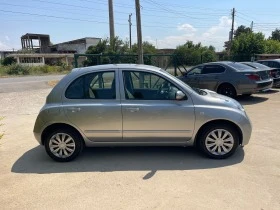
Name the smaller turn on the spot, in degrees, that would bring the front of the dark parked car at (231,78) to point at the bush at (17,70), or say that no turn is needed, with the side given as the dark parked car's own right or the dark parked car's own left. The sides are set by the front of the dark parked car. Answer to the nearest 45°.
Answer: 0° — it already faces it

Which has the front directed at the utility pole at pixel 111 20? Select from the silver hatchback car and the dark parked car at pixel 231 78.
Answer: the dark parked car

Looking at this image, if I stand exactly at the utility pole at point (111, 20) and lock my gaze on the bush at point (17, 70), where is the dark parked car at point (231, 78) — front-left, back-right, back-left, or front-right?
back-left

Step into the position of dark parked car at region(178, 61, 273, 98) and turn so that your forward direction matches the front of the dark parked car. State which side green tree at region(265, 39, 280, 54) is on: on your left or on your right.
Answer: on your right

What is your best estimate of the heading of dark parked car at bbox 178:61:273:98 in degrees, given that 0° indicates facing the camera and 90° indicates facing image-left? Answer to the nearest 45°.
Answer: approximately 135°

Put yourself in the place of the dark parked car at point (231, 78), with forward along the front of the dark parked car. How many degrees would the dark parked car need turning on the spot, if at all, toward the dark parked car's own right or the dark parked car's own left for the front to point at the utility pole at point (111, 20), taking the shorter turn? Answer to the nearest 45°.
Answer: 0° — it already faces it

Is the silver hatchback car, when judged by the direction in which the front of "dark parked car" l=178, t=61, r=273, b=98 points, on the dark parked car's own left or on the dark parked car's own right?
on the dark parked car's own left

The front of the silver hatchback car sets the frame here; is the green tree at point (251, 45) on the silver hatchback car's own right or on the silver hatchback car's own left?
on the silver hatchback car's own left

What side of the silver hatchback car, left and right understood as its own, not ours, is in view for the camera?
right

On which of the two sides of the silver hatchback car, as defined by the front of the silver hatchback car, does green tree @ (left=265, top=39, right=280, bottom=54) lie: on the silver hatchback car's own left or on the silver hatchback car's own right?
on the silver hatchback car's own left

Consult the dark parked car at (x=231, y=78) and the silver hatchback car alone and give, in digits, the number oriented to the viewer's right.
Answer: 1
